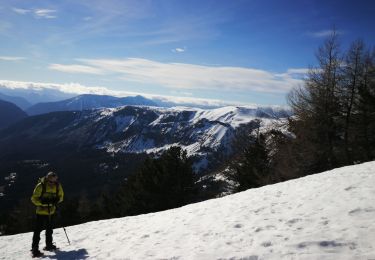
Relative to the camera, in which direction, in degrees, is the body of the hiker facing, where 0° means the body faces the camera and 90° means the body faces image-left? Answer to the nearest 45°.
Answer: approximately 315°
